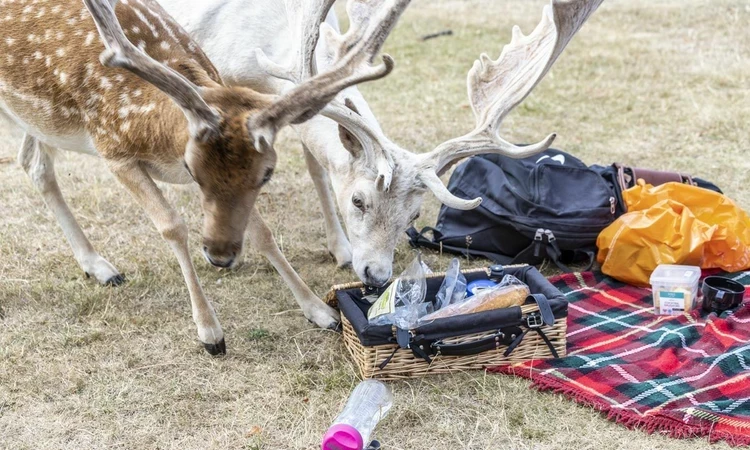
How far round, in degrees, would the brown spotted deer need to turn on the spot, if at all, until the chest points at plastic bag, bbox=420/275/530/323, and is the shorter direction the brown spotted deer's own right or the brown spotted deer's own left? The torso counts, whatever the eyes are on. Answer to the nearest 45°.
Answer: approximately 45° to the brown spotted deer's own left

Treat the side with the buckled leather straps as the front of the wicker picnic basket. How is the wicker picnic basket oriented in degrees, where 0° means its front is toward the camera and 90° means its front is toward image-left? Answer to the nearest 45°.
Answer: approximately 0°

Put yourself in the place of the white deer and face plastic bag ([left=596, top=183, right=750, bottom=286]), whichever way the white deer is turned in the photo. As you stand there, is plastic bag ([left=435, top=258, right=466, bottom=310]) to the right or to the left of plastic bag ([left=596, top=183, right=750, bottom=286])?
right

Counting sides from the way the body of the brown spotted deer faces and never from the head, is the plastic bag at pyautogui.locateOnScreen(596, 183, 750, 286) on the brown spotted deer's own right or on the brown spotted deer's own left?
on the brown spotted deer's own left

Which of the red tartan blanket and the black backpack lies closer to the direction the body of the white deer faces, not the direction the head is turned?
the red tartan blanket

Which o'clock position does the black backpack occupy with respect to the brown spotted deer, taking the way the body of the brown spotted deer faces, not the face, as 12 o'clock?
The black backpack is roughly at 10 o'clock from the brown spotted deer.
